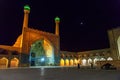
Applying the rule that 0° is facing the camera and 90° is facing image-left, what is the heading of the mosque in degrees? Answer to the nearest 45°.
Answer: approximately 315°
